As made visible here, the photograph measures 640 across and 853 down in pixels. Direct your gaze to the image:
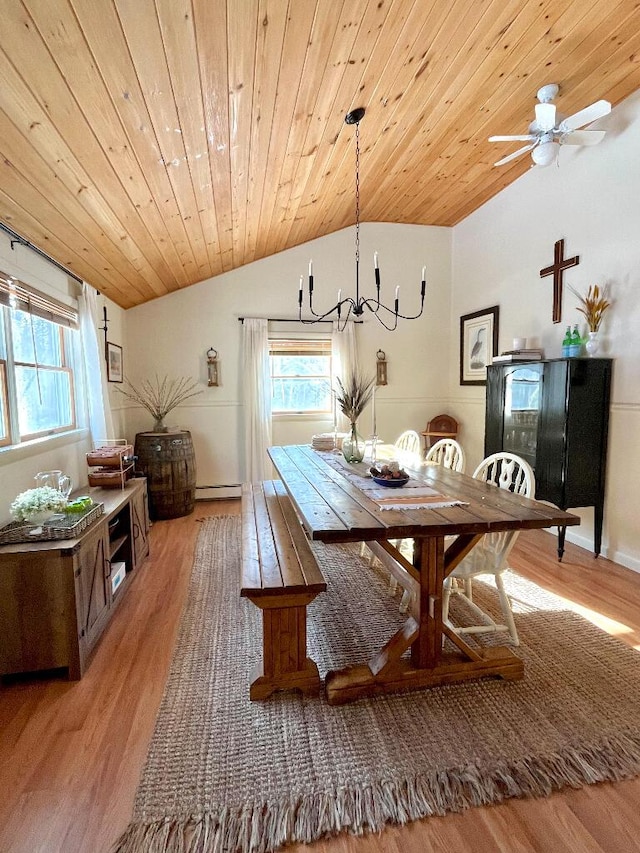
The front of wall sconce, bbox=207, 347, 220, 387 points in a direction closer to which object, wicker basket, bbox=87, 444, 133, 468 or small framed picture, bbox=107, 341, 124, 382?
the wicker basket

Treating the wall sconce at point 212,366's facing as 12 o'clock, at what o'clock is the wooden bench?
The wooden bench is roughly at 12 o'clock from the wall sconce.

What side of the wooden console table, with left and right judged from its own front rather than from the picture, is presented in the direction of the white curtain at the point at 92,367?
left

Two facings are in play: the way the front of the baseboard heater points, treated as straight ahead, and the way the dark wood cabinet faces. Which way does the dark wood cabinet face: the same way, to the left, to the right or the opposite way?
to the right

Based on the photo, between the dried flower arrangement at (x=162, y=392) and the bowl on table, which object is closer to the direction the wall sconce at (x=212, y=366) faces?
the bowl on table

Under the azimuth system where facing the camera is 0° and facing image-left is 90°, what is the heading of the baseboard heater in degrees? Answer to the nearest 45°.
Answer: approximately 0°

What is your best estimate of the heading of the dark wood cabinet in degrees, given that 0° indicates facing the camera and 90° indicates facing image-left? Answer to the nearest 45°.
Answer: approximately 45°

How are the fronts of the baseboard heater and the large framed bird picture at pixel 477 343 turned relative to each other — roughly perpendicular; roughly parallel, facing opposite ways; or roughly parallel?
roughly perpendicular

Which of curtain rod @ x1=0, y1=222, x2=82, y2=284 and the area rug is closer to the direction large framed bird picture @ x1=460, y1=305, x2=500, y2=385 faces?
the curtain rod

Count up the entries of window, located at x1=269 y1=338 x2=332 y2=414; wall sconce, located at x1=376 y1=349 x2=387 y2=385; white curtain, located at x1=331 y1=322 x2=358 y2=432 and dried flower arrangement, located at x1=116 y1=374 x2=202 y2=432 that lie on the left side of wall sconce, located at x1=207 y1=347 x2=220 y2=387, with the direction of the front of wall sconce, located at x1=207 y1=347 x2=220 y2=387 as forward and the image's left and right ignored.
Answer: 3

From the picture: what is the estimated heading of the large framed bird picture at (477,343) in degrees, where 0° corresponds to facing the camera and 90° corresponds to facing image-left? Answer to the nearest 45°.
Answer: approximately 45°

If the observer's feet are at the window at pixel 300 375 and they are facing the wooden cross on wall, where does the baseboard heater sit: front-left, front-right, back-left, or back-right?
back-right

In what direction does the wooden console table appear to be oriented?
to the viewer's right
